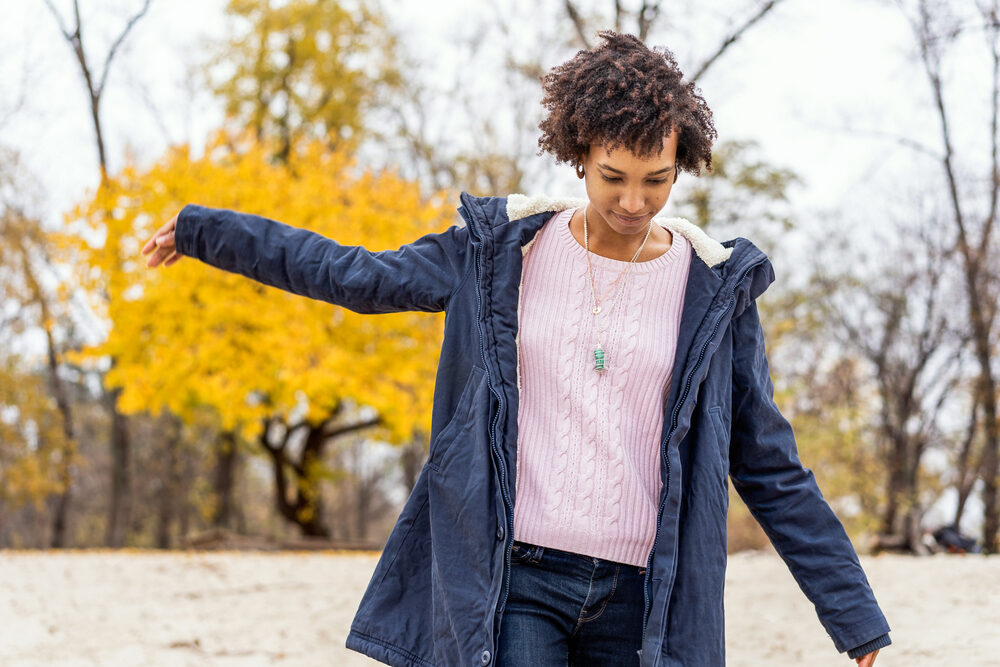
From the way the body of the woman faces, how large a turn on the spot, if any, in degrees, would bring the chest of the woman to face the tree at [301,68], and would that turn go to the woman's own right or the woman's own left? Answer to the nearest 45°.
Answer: approximately 180°

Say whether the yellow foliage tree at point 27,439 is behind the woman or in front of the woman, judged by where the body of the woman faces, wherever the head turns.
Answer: behind

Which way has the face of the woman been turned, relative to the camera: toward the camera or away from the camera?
toward the camera

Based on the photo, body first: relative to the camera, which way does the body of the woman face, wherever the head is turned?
toward the camera

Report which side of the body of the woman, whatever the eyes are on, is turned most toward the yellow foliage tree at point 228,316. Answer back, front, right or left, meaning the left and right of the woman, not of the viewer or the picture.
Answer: back

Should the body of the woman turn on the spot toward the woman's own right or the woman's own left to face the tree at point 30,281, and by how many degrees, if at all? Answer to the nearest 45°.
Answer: approximately 135° to the woman's own right
